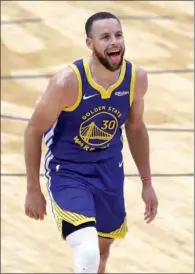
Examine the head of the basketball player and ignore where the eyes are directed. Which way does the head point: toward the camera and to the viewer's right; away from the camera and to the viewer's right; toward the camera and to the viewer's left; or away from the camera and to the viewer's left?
toward the camera and to the viewer's right

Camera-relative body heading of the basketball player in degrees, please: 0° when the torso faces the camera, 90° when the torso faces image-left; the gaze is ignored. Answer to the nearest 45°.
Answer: approximately 315°
